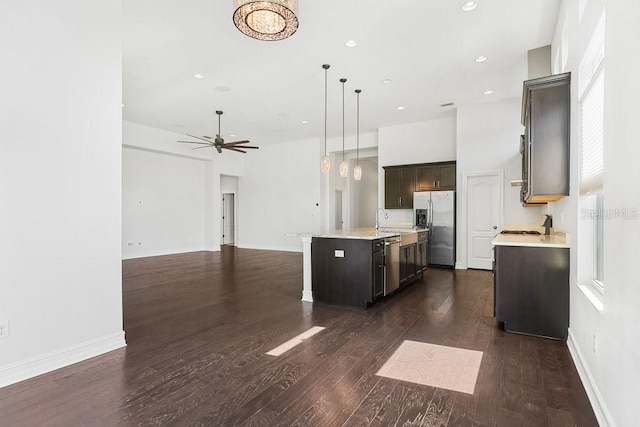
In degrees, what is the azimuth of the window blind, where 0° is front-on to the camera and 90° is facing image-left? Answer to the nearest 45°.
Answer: approximately 90°

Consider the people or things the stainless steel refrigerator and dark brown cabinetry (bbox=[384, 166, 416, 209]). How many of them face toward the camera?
2

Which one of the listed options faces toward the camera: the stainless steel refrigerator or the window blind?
the stainless steel refrigerator

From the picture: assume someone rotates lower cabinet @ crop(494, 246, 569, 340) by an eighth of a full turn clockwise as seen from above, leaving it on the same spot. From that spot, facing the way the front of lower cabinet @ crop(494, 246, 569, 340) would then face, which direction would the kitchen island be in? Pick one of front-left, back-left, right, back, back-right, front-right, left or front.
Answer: front-left

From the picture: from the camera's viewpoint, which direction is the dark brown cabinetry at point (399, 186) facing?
toward the camera

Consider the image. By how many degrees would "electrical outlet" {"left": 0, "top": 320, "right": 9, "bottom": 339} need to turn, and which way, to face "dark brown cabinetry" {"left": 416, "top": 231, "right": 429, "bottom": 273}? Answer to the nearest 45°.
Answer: approximately 90° to its left

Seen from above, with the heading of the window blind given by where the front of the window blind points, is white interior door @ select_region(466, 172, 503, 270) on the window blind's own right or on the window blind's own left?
on the window blind's own right

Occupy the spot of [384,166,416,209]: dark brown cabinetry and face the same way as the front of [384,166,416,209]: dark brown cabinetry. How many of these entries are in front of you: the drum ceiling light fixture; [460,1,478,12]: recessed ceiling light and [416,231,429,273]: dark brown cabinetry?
3

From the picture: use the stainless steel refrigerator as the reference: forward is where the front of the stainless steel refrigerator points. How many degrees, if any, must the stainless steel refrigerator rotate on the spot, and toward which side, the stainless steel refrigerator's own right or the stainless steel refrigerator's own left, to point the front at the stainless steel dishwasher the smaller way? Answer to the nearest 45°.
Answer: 0° — it already faces it

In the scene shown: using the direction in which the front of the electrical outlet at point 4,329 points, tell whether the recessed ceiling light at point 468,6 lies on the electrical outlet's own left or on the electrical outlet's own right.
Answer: on the electrical outlet's own left

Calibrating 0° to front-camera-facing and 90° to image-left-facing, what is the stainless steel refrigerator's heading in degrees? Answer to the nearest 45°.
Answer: approximately 0°

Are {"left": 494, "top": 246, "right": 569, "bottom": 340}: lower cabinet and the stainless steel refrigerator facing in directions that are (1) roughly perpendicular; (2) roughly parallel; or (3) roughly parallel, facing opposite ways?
roughly perpendicular

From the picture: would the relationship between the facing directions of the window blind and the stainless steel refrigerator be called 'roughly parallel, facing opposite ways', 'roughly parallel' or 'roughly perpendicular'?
roughly perpendicular

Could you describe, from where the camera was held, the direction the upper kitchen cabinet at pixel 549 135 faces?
facing to the left of the viewer
